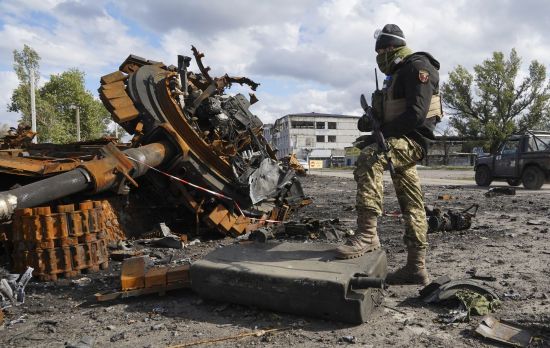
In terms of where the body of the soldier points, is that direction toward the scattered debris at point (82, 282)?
yes

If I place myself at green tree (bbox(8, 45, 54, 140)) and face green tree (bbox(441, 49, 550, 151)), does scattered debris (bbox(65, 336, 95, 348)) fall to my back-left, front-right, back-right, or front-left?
front-right

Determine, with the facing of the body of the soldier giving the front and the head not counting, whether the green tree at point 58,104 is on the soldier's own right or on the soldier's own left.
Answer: on the soldier's own right

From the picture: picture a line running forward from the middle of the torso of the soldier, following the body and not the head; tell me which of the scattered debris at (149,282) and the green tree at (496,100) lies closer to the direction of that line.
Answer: the scattered debris

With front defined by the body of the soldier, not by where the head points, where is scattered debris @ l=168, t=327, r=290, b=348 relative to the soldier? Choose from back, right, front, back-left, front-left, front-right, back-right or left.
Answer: front-left

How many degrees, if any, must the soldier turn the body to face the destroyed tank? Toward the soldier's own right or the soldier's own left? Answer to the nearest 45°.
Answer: approximately 45° to the soldier's own right

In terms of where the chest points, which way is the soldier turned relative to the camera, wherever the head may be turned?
to the viewer's left

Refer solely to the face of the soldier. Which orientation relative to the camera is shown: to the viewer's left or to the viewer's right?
to the viewer's left

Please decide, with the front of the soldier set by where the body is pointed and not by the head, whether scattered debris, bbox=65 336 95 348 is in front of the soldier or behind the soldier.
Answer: in front

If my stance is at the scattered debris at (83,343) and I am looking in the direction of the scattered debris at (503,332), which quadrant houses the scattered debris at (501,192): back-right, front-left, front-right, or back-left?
front-left

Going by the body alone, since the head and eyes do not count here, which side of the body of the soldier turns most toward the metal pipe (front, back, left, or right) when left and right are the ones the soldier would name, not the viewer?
front

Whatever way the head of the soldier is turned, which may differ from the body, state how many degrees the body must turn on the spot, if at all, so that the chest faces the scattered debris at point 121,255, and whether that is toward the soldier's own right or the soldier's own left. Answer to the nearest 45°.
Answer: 0° — they already face it

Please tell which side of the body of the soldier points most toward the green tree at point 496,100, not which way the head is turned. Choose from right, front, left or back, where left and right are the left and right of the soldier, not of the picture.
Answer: right

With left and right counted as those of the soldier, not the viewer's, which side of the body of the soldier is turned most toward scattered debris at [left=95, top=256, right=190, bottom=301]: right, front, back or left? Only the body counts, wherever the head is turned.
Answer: front
